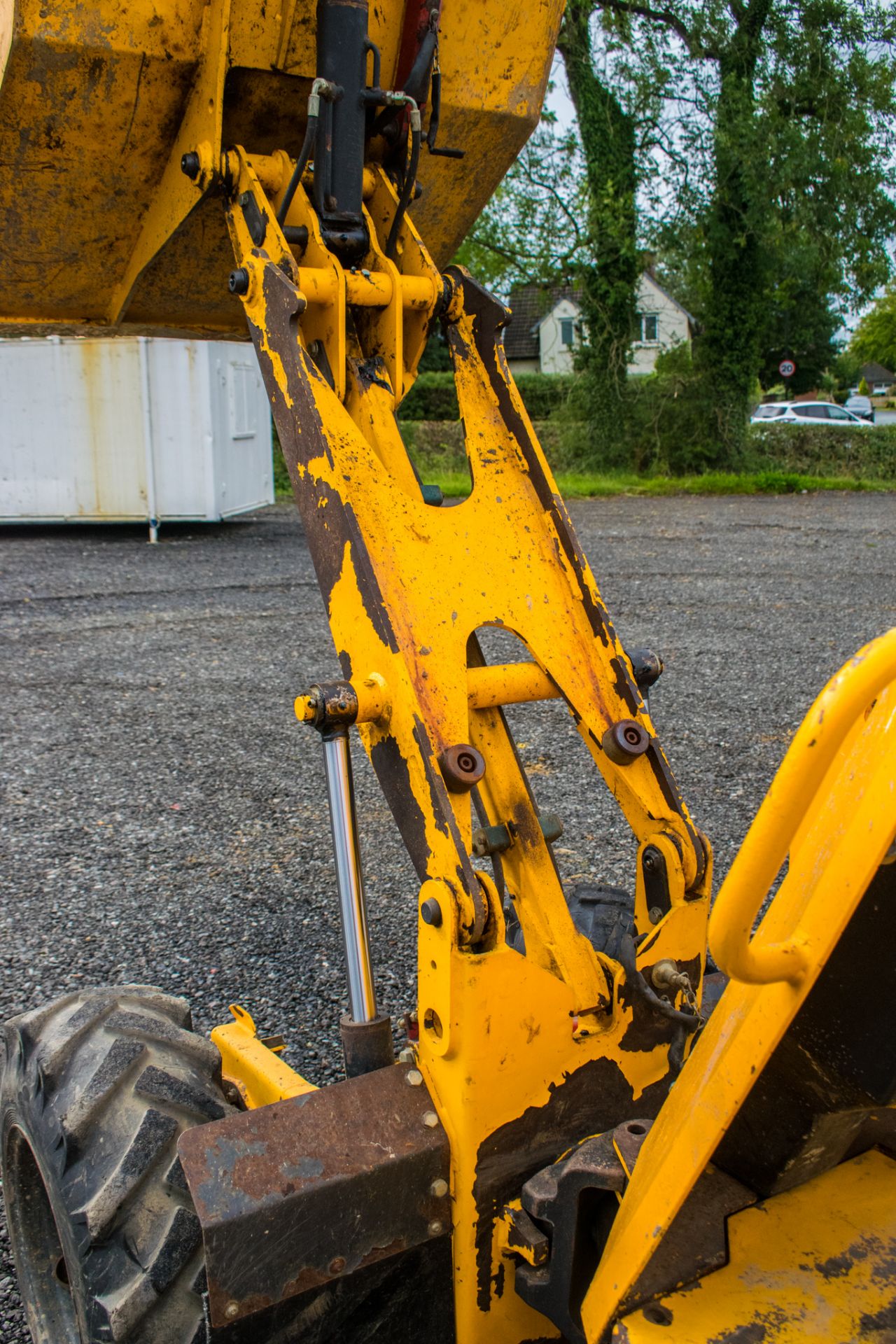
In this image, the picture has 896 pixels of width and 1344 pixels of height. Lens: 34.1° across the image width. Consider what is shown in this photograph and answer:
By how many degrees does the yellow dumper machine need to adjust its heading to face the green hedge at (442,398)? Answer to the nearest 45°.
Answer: approximately 45° to its right

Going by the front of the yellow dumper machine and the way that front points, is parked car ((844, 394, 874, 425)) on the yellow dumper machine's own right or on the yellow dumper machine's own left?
on the yellow dumper machine's own right

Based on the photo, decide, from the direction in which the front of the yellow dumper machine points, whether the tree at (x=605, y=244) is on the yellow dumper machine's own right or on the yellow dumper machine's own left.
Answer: on the yellow dumper machine's own right

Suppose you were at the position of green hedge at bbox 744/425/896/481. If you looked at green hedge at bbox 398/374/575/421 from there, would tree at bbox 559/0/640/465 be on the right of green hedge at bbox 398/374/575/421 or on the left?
left

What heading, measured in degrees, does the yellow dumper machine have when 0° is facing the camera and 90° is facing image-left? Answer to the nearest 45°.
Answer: approximately 135°

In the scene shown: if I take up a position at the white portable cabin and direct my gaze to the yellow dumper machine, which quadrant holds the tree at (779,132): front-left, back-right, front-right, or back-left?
back-left

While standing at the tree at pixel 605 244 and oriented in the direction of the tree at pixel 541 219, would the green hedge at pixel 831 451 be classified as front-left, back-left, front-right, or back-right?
back-right

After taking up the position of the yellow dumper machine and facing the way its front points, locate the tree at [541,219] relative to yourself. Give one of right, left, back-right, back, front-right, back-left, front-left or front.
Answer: front-right

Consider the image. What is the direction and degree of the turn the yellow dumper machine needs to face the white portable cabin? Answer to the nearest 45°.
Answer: approximately 45° to its right

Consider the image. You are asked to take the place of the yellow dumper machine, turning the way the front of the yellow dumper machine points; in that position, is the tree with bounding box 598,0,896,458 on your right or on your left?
on your right
